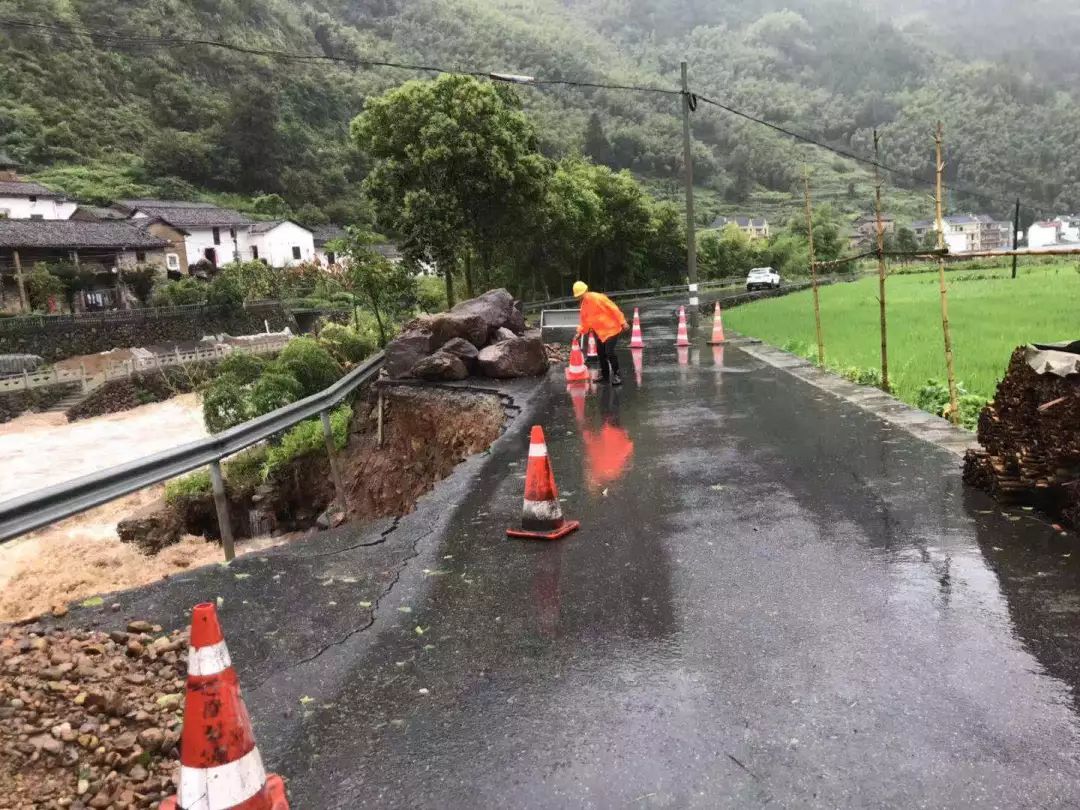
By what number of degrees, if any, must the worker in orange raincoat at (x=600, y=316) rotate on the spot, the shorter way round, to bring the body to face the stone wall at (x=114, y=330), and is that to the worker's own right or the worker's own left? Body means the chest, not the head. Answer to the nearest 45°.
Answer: approximately 45° to the worker's own right

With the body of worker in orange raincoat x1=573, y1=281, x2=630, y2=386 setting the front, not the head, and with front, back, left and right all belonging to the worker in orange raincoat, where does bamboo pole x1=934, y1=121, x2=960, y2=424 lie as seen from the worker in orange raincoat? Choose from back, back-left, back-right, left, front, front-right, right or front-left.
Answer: back-left

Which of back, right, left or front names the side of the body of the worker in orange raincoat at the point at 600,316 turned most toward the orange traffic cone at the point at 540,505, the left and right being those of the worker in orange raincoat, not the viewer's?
left

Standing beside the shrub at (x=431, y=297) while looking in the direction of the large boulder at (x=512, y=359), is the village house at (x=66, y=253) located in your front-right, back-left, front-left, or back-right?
back-right

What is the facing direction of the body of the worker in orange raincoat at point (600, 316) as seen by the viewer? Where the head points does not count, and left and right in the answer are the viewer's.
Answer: facing to the left of the viewer

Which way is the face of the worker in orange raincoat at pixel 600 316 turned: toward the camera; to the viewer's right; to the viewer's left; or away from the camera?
to the viewer's left

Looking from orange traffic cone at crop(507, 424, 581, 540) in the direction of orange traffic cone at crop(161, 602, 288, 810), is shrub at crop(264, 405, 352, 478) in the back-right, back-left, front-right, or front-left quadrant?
back-right

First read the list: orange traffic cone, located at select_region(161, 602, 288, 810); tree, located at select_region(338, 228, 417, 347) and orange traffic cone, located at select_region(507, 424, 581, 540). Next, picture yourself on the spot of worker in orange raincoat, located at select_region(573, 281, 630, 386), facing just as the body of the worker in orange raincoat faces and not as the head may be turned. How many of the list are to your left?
2

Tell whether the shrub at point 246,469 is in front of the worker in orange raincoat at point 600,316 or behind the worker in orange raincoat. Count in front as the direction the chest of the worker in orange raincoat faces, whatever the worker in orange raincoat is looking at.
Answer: in front

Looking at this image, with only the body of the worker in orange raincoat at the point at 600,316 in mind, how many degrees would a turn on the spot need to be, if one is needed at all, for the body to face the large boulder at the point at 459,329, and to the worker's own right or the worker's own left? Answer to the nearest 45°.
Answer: approximately 45° to the worker's own right

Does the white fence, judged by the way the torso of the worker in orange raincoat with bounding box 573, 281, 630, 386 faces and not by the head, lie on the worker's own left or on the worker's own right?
on the worker's own right

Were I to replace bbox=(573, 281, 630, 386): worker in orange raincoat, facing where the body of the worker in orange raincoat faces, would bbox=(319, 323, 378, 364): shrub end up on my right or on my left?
on my right

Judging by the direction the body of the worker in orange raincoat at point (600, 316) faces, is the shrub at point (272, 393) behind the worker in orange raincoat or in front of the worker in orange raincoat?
in front
